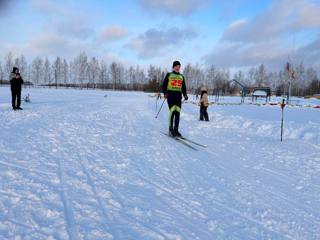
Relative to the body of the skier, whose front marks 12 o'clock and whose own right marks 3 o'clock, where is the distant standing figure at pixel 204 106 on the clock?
The distant standing figure is roughly at 8 o'clock from the skier.
